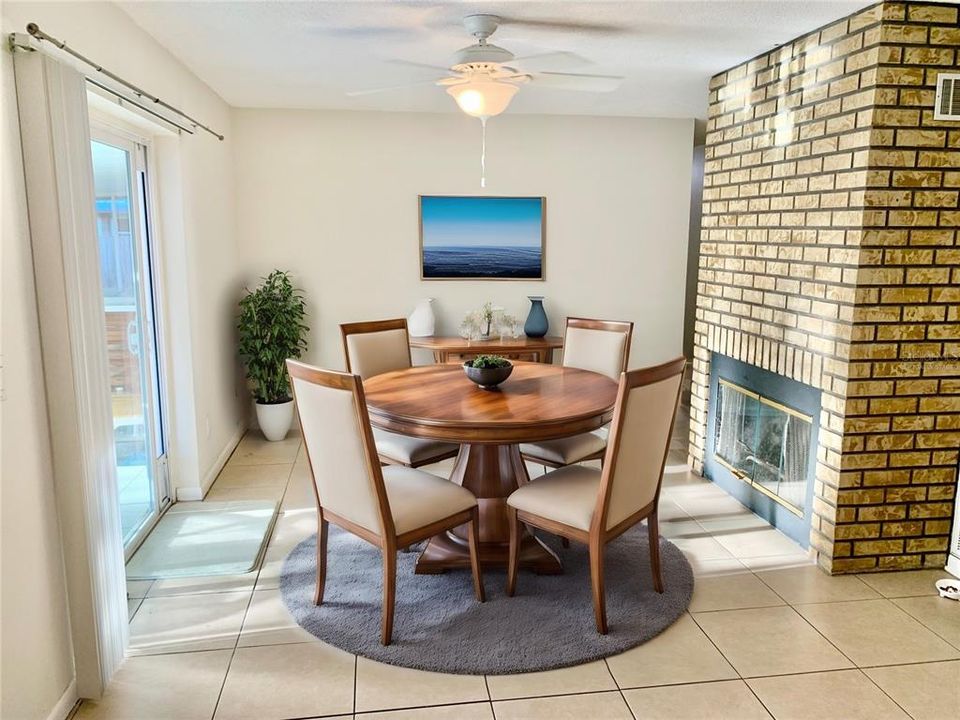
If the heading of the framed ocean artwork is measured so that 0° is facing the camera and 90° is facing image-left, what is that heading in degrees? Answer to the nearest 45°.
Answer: approximately 0°

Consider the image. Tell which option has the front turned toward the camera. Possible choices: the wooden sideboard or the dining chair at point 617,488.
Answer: the wooden sideboard

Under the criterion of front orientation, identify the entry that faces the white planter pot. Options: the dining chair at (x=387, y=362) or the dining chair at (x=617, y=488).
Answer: the dining chair at (x=617, y=488)

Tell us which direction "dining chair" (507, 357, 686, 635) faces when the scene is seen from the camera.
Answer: facing away from the viewer and to the left of the viewer

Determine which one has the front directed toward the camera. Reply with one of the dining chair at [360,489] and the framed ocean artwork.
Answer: the framed ocean artwork

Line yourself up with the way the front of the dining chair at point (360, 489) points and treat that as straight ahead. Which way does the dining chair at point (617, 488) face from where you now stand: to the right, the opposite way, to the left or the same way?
to the left

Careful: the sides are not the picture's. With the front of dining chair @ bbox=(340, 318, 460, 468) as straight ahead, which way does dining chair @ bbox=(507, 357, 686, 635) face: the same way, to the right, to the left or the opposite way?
the opposite way

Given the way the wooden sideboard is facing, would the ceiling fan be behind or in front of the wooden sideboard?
in front

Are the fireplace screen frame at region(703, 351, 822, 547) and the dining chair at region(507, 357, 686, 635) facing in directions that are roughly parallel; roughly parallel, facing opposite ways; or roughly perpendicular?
roughly perpendicular

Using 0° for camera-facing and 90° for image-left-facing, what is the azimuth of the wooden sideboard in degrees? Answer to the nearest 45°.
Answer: approximately 0°

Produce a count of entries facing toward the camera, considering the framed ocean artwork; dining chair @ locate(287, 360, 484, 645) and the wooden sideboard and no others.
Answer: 2

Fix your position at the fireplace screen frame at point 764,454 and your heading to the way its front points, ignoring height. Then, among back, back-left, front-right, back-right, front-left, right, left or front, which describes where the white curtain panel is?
front

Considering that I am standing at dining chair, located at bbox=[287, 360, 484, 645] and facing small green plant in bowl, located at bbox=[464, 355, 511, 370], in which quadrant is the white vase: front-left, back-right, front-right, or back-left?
front-left

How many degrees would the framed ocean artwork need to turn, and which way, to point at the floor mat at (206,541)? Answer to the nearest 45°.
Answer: approximately 45° to its right

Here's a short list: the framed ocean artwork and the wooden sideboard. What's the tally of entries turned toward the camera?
2

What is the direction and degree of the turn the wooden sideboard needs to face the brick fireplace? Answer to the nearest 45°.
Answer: approximately 45° to its left

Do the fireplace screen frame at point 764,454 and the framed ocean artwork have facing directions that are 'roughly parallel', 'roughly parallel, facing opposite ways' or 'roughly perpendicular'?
roughly perpendicular

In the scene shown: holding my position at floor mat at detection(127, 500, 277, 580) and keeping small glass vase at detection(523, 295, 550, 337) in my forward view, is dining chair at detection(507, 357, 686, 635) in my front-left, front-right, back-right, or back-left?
front-right

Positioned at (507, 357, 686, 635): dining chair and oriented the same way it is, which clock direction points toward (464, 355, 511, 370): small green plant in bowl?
The small green plant in bowl is roughly at 12 o'clock from the dining chair.

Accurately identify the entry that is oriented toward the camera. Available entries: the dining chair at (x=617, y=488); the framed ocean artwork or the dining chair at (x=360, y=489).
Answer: the framed ocean artwork

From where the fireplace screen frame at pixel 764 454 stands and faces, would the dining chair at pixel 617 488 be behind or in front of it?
in front

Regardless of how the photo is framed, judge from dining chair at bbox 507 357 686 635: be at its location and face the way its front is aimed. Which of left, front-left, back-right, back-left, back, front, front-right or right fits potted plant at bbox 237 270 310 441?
front

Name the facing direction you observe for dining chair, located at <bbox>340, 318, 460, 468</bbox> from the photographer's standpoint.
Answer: facing the viewer and to the right of the viewer
